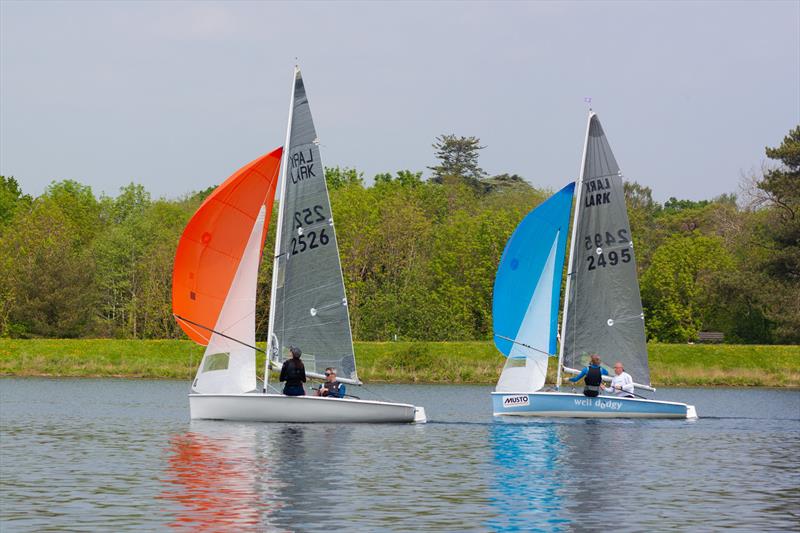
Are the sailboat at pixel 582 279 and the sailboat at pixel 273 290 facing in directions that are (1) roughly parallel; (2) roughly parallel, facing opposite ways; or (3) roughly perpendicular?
roughly parallel

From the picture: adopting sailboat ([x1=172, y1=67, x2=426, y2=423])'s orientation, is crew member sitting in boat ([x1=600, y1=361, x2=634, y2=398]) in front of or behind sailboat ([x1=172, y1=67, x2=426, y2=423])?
behind

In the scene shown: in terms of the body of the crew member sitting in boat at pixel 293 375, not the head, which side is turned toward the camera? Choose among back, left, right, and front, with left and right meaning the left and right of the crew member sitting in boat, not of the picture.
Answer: back

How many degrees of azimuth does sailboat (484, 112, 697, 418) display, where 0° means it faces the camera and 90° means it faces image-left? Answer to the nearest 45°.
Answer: approximately 90°

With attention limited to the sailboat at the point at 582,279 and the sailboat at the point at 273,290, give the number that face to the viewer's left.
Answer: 2

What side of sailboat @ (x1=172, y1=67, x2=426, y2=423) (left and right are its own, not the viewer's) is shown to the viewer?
left

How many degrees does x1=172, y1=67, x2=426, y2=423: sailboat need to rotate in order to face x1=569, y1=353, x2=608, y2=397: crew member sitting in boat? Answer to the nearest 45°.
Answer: approximately 180°

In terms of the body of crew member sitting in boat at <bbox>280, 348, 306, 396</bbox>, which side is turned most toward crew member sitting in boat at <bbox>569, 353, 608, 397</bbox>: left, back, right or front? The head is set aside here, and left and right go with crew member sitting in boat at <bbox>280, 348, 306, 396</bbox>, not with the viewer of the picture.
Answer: right

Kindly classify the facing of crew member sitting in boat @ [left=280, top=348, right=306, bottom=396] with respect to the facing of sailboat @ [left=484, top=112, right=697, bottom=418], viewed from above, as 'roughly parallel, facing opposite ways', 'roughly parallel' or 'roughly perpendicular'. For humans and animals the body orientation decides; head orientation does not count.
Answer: roughly perpendicular

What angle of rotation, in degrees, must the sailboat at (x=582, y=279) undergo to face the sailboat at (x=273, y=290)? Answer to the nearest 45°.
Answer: approximately 45° to its left
